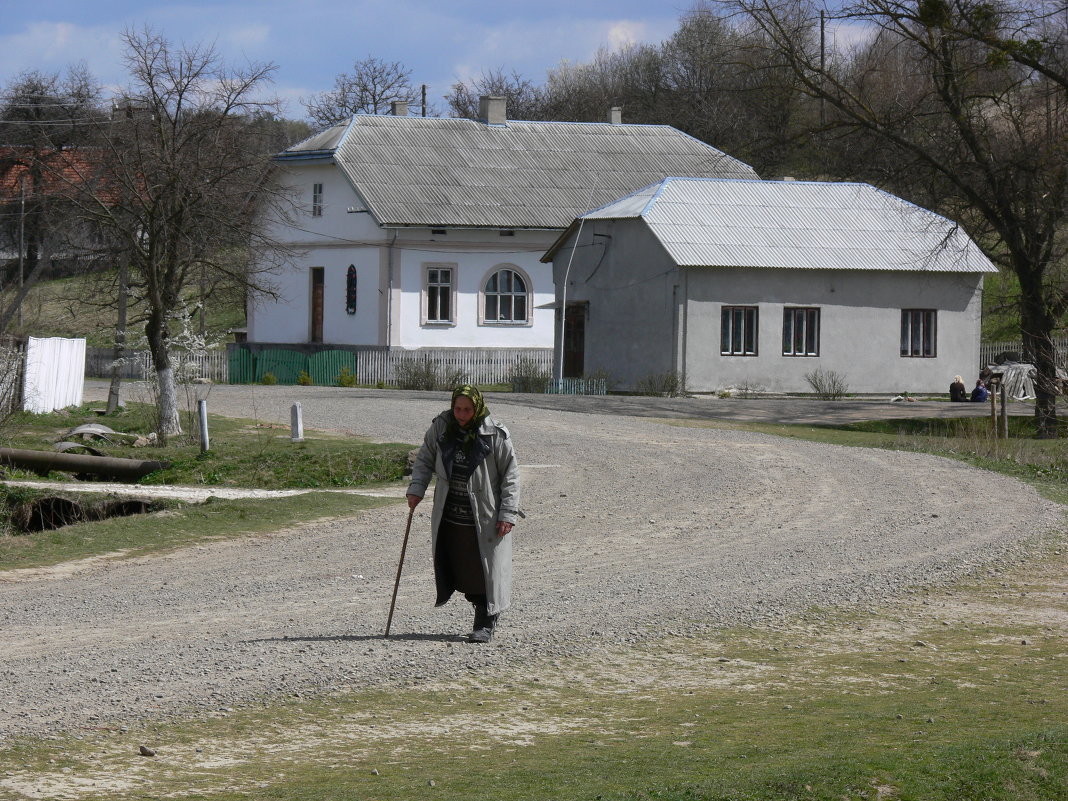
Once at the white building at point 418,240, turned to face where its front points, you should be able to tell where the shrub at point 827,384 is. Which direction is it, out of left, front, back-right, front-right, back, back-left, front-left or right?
left

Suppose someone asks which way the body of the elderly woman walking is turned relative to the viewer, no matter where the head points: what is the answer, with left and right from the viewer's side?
facing the viewer and to the left of the viewer

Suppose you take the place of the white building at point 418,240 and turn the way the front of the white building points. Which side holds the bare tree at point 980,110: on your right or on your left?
on your left

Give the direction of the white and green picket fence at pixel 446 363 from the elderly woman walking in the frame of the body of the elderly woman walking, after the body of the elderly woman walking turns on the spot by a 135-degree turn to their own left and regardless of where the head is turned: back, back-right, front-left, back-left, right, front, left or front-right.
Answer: left

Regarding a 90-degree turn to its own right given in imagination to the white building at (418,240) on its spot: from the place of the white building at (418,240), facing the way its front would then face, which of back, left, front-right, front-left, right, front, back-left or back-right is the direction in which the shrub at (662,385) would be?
back

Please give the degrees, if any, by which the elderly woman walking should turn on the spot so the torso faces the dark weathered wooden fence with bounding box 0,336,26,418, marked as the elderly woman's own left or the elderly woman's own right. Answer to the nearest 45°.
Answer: approximately 90° to the elderly woman's own right

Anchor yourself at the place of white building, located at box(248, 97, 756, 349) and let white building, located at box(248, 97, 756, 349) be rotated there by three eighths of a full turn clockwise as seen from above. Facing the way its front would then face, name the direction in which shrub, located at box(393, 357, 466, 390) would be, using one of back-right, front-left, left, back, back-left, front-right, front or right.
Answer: back

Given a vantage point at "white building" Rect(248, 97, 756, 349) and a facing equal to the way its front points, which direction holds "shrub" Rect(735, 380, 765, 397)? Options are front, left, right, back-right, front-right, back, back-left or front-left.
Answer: left

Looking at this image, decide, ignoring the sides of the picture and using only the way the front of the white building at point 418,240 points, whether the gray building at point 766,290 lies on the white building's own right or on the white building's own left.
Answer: on the white building's own left

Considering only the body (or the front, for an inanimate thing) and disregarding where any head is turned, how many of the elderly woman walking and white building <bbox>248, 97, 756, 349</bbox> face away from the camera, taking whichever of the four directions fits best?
0

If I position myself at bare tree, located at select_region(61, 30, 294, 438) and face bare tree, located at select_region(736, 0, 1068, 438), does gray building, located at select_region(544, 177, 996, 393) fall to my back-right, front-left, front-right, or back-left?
front-left

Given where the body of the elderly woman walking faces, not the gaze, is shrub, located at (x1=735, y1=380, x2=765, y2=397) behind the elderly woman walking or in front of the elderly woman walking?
behind

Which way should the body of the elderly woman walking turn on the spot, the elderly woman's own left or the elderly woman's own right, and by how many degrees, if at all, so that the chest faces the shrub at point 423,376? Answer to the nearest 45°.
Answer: approximately 135° to the elderly woman's own right

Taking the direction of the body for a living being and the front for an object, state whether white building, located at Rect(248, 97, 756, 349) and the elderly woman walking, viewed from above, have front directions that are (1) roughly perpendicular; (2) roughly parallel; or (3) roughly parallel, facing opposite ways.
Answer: roughly parallel
